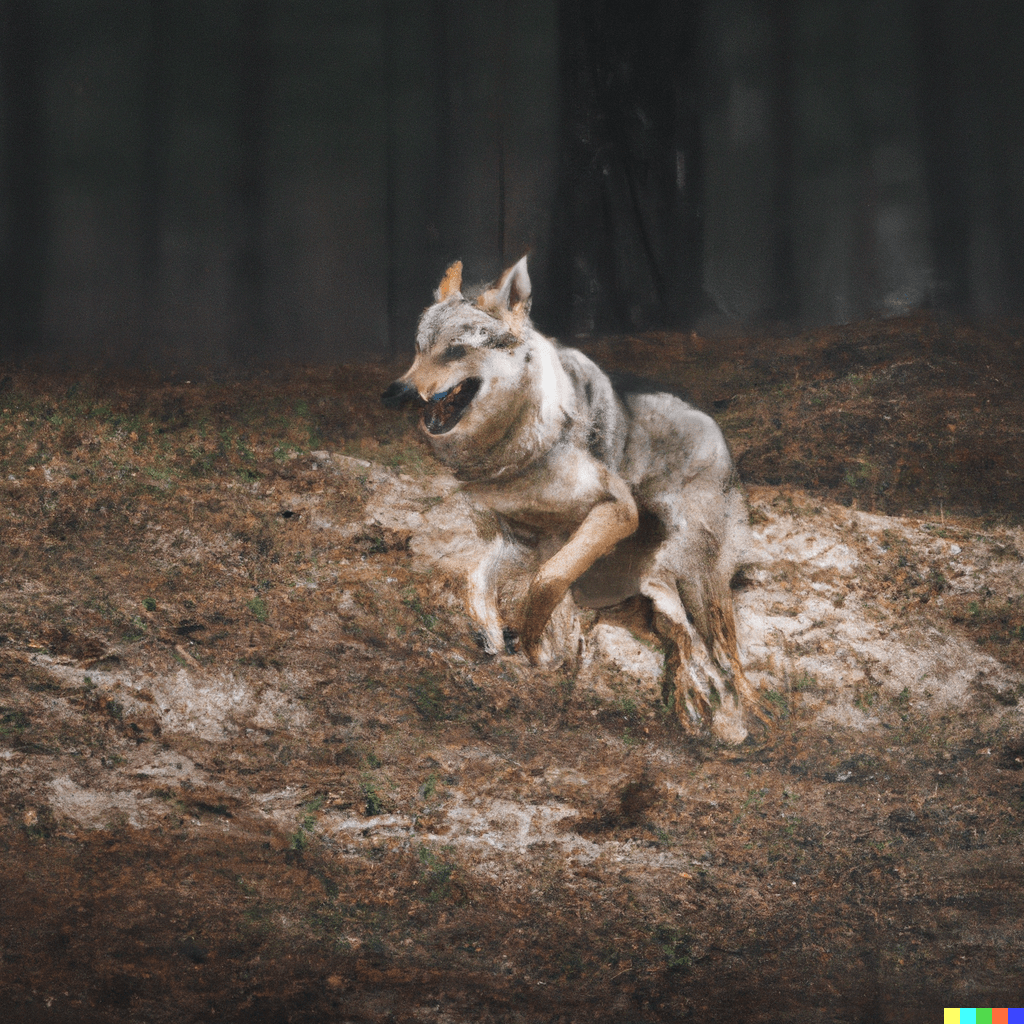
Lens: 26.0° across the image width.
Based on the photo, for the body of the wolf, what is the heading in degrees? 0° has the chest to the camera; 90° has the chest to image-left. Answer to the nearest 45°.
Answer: approximately 45°

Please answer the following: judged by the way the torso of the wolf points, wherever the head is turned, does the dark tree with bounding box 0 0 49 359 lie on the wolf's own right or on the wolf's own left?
on the wolf's own right
